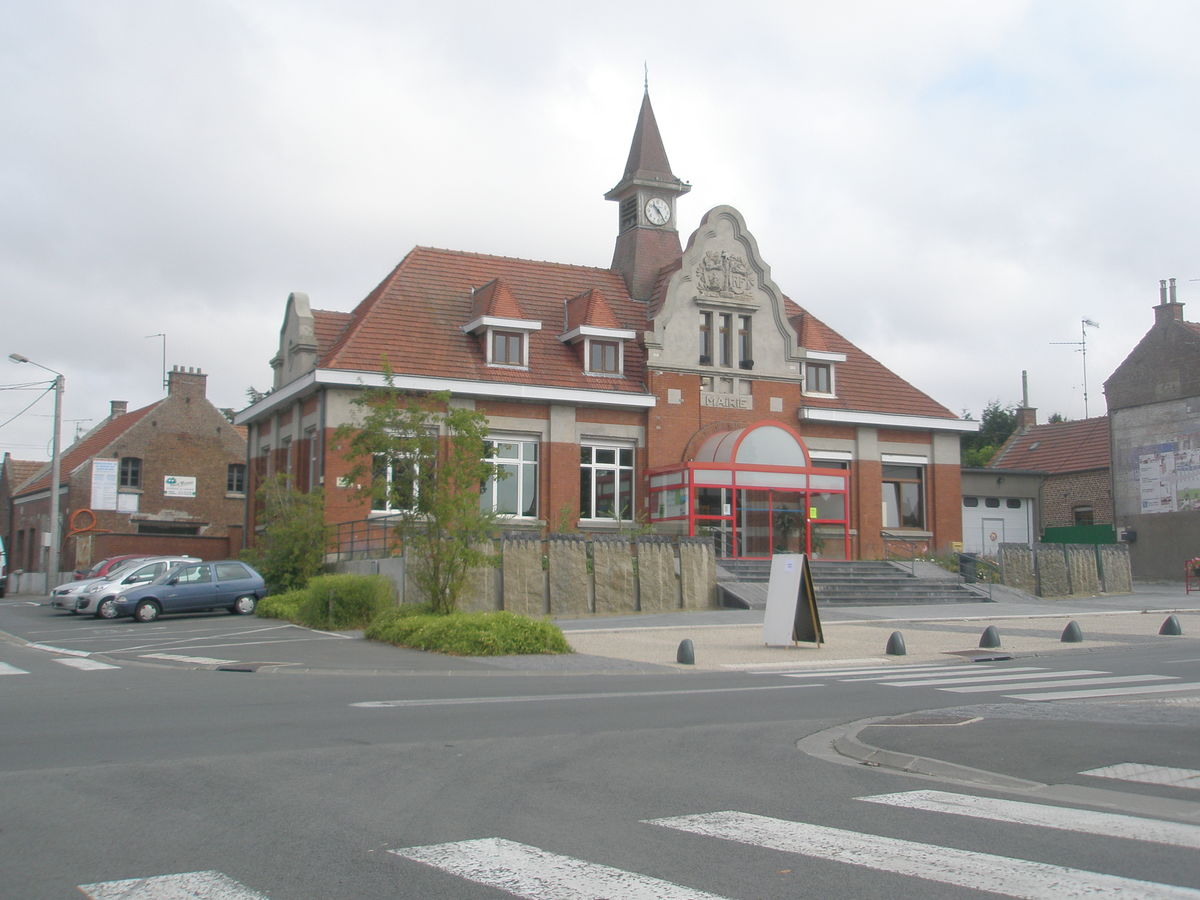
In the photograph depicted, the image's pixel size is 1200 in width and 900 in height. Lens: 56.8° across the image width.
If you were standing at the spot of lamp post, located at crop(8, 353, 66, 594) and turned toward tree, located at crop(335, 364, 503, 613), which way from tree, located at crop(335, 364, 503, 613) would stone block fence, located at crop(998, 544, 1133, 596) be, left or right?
left

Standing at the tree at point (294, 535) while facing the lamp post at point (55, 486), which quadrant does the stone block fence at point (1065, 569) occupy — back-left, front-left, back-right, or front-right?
back-right

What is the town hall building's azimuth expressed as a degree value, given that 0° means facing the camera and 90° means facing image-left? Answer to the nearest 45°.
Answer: approximately 315°

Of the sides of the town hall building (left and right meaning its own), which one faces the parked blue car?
right

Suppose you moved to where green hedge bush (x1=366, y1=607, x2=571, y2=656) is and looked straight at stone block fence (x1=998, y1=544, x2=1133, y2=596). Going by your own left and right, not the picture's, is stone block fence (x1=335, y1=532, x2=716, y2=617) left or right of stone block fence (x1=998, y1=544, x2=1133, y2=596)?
left

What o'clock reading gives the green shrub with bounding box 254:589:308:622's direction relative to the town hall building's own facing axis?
The green shrub is roughly at 3 o'clock from the town hall building.

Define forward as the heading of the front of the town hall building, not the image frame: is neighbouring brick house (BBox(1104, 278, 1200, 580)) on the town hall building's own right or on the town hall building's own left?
on the town hall building's own left
